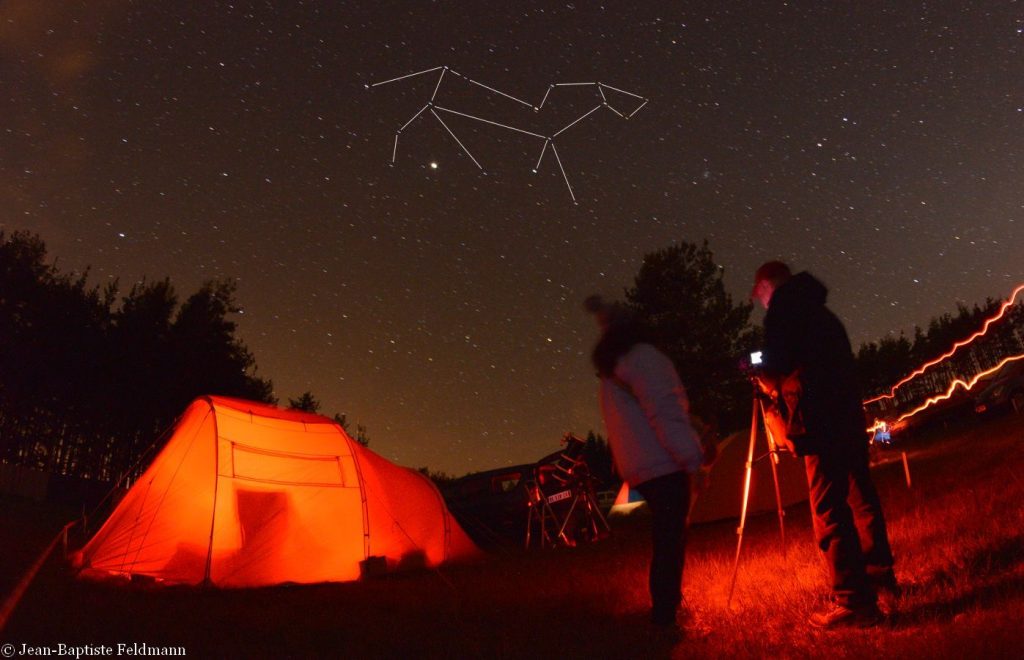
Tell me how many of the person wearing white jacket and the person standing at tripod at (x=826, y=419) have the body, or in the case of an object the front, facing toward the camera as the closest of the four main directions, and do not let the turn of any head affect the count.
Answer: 0

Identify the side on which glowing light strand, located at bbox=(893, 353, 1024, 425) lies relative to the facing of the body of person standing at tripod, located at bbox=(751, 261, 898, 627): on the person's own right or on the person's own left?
on the person's own right

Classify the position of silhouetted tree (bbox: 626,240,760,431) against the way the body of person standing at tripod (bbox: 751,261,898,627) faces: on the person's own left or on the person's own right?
on the person's own right

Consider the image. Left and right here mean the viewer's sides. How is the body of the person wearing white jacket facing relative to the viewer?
facing away from the viewer and to the left of the viewer

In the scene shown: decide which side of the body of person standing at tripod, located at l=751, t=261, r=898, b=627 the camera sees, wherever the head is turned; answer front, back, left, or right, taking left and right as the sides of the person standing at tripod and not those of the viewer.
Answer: left

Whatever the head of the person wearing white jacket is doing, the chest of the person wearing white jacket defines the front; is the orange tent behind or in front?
in front

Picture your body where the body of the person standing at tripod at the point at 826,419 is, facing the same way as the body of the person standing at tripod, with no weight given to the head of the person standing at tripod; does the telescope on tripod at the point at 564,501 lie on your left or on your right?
on your right
